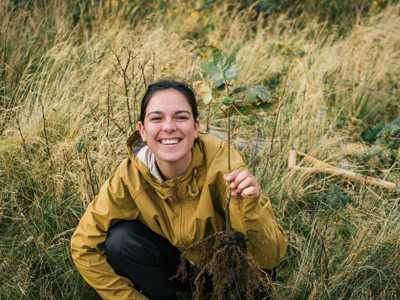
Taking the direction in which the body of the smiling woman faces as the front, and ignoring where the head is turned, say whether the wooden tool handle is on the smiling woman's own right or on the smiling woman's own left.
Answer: on the smiling woman's own left

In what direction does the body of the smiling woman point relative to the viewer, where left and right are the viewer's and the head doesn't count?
facing the viewer

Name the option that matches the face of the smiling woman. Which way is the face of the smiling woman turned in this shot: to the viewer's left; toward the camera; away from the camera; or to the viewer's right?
toward the camera
